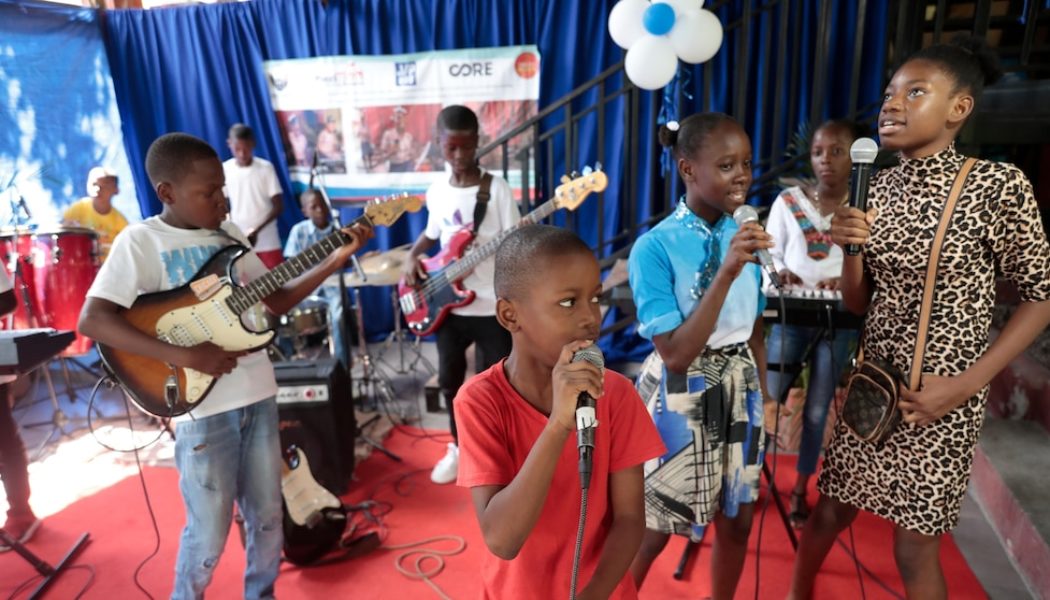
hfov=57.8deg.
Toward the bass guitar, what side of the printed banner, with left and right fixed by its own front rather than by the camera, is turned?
front

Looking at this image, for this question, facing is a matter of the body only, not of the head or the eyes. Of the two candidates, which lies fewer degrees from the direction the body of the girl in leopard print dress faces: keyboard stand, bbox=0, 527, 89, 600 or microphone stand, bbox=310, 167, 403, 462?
the keyboard stand

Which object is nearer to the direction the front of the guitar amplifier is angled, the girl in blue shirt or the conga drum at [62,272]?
the girl in blue shirt

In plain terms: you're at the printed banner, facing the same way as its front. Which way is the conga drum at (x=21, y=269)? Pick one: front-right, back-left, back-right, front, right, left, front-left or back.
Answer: front-right

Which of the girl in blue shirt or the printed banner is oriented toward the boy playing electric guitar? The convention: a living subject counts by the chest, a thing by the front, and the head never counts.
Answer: the printed banner

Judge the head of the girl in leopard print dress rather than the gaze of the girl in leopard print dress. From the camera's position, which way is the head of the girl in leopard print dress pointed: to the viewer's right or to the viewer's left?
to the viewer's left

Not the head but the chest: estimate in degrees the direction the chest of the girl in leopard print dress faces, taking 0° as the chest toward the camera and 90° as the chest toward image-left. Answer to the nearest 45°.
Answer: approximately 45°

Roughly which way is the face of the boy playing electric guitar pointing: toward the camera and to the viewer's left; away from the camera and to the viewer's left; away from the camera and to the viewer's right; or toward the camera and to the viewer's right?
toward the camera and to the viewer's right

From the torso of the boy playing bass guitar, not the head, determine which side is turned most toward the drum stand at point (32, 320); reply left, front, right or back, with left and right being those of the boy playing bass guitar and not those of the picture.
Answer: right

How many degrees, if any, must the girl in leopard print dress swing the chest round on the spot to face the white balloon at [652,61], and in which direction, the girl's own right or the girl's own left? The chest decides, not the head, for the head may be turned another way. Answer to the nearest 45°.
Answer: approximately 90° to the girl's own right
